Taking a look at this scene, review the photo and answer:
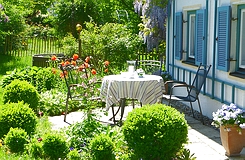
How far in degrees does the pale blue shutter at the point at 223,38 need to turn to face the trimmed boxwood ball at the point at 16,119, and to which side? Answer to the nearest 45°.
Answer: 0° — it already faces it

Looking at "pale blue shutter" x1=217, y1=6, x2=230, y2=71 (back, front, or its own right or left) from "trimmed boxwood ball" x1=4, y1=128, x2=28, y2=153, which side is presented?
front

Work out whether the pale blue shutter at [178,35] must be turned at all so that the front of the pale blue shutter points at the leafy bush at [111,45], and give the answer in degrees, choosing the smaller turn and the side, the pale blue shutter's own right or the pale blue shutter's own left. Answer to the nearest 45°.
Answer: approximately 90° to the pale blue shutter's own right

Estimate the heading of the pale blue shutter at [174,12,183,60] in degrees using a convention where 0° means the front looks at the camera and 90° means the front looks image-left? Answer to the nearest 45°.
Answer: approximately 45°

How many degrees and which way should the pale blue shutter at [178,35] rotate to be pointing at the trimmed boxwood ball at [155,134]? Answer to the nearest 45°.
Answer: approximately 45° to its left

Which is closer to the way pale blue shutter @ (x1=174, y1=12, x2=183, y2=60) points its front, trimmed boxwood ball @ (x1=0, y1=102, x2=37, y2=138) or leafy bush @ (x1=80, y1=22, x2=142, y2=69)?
the trimmed boxwood ball

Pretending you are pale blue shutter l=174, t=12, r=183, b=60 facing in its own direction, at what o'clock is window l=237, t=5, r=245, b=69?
The window is roughly at 10 o'clock from the pale blue shutter.

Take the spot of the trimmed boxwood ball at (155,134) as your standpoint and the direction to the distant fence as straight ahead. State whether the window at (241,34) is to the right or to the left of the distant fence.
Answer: right

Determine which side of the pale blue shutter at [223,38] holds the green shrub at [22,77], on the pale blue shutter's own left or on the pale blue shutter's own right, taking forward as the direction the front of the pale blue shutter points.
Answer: on the pale blue shutter's own right

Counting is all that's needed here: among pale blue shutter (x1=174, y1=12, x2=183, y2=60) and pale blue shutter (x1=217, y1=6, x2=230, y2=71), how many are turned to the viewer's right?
0

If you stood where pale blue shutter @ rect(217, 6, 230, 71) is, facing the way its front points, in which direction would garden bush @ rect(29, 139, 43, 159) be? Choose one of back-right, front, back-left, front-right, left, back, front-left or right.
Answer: front

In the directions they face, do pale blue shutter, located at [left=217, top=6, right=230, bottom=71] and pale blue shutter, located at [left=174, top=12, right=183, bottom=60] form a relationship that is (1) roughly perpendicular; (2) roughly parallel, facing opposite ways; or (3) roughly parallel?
roughly parallel

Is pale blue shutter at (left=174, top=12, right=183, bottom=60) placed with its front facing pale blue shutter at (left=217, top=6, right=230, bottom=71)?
no

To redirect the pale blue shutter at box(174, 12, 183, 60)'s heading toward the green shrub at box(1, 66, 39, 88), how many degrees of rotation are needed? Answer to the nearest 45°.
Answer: approximately 45° to its right

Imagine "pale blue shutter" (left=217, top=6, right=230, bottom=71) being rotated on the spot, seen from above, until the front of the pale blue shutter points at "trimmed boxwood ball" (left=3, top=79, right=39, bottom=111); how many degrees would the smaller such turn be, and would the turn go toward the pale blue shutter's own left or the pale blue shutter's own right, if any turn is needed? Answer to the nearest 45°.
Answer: approximately 45° to the pale blue shutter's own right

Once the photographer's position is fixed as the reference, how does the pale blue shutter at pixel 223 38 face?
facing the viewer and to the left of the viewer

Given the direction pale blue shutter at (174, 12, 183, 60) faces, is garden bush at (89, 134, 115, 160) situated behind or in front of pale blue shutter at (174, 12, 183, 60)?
in front

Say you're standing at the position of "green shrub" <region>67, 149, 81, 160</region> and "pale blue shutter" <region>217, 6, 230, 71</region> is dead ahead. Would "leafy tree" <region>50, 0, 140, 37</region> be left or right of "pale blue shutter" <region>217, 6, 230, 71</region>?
left
